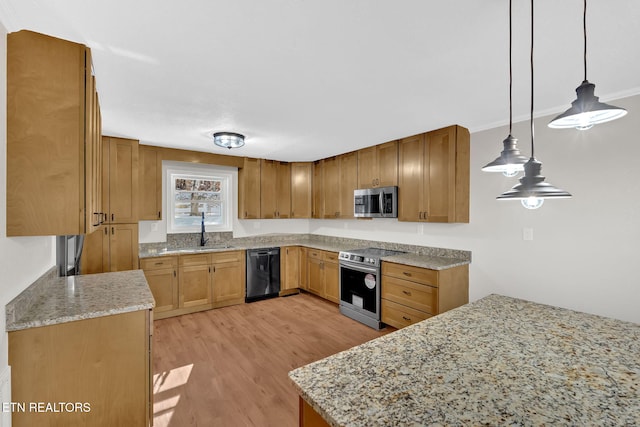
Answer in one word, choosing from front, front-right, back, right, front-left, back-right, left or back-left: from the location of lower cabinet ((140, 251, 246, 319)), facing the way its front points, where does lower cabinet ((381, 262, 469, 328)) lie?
front-left

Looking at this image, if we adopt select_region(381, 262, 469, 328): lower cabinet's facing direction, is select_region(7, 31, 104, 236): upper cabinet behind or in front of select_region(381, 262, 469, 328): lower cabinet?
in front

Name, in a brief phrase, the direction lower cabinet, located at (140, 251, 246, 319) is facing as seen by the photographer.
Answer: facing the viewer

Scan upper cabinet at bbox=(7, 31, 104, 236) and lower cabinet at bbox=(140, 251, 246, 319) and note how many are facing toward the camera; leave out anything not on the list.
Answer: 1

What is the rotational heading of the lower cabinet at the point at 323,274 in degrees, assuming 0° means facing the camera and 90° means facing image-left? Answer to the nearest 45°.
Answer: approximately 45°

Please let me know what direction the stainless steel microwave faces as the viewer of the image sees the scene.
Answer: facing the viewer and to the left of the viewer

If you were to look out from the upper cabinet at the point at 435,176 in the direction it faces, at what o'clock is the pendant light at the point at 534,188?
The pendant light is roughly at 10 o'clock from the upper cabinet.

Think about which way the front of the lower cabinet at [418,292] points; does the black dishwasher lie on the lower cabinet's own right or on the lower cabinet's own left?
on the lower cabinet's own right

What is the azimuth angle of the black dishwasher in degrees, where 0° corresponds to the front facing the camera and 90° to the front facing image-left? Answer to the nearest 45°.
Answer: approximately 315°

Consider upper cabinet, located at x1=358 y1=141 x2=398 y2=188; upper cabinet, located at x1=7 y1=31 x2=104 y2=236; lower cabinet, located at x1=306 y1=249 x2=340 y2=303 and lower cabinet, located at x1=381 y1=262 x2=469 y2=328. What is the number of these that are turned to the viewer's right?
1

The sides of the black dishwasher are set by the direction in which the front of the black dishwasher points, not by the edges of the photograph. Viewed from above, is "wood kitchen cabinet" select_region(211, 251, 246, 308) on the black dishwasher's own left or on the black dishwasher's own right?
on the black dishwasher's own right

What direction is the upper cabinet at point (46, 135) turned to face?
to the viewer's right

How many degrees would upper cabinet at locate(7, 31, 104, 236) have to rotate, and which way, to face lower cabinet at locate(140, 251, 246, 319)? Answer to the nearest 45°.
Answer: approximately 45° to its left
